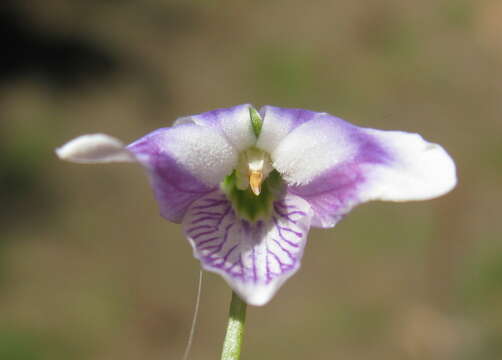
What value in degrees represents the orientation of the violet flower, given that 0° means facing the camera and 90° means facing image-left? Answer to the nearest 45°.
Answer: approximately 0°
